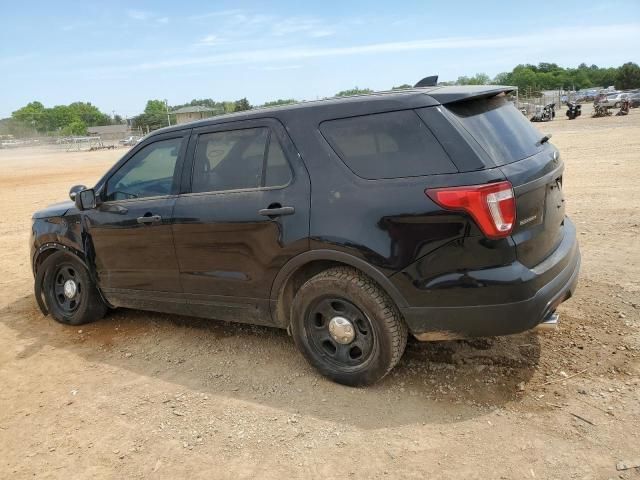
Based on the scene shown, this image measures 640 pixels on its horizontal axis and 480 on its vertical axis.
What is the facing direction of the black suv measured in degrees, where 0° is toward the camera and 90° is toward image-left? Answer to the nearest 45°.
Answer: approximately 135°

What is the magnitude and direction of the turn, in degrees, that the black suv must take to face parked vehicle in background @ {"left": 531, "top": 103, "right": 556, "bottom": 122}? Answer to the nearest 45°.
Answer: approximately 90° to its right

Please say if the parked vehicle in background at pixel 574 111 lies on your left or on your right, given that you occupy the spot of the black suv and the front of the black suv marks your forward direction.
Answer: on your right
